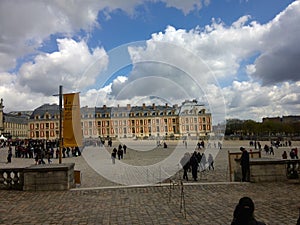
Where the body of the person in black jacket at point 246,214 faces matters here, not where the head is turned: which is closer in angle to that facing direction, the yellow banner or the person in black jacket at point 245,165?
the person in black jacket

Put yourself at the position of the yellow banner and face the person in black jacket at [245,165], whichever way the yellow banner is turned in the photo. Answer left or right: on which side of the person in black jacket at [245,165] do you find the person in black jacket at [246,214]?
right

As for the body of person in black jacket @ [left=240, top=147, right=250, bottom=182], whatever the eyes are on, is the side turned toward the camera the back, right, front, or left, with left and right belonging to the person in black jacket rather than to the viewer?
left

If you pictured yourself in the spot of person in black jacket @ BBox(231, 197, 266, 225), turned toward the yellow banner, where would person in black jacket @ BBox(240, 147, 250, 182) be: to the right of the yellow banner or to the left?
right

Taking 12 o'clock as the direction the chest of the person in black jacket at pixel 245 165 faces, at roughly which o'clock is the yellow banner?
The yellow banner is roughly at 12 o'clock from the person in black jacket.

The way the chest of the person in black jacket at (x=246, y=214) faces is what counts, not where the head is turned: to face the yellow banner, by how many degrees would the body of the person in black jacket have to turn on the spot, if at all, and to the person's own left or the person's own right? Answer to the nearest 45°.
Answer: approximately 45° to the person's own left

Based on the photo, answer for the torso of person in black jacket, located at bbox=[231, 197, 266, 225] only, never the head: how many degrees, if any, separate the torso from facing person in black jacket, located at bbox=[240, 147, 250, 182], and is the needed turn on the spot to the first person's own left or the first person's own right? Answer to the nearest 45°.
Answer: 0° — they already face them

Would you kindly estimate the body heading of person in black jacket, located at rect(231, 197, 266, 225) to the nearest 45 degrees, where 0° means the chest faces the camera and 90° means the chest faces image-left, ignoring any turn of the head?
approximately 180°

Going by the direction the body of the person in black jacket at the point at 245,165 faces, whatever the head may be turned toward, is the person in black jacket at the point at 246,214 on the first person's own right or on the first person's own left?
on the first person's own left
